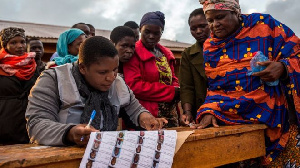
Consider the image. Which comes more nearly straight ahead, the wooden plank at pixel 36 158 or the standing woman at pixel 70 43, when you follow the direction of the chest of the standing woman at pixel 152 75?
the wooden plank

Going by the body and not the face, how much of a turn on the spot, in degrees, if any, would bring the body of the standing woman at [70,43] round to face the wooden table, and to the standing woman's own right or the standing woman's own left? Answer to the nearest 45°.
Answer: approximately 45° to the standing woman's own right

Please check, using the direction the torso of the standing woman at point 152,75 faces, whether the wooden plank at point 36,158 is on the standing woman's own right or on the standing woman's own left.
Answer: on the standing woman's own right

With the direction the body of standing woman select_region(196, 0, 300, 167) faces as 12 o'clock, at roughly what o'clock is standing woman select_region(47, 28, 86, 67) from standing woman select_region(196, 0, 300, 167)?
standing woman select_region(47, 28, 86, 67) is roughly at 2 o'clock from standing woman select_region(196, 0, 300, 167).

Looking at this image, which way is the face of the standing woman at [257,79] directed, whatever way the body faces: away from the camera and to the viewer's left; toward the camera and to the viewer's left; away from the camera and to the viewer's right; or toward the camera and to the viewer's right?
toward the camera and to the viewer's left

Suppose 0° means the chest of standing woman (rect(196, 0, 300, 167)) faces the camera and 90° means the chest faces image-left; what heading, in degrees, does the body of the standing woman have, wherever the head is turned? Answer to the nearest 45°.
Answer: approximately 45°

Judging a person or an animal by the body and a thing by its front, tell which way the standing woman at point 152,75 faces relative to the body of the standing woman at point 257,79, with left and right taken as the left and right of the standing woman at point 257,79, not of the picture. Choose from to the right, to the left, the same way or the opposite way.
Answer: to the left

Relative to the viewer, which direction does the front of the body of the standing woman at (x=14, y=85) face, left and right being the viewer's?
facing the viewer and to the right of the viewer

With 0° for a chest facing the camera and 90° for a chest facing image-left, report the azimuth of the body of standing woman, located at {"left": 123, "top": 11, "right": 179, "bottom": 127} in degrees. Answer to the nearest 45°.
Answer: approximately 315°

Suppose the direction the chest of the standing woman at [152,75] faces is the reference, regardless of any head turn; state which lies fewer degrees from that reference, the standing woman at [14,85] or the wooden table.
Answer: the wooden table
